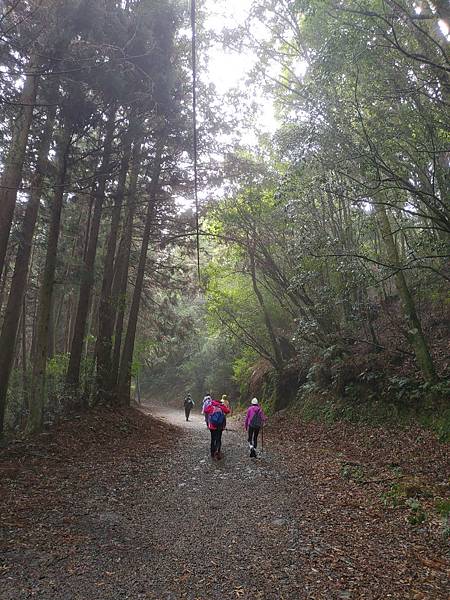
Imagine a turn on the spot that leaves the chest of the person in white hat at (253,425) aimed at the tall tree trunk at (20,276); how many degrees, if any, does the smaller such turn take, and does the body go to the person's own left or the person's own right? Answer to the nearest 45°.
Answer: approximately 90° to the person's own left

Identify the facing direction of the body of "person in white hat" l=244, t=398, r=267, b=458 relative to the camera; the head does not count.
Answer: away from the camera

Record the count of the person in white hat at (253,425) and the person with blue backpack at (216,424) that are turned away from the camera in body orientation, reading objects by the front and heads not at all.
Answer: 2

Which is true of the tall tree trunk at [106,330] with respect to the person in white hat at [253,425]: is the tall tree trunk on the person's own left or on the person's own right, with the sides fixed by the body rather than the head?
on the person's own left

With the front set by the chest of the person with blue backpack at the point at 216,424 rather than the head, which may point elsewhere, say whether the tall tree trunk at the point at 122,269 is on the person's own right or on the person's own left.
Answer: on the person's own left

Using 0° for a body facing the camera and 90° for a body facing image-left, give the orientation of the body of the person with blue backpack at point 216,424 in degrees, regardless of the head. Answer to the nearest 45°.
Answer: approximately 180°

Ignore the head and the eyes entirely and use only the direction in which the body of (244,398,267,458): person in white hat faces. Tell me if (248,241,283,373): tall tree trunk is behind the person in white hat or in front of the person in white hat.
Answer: in front

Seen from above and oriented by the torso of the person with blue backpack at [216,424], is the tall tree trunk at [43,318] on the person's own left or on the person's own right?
on the person's own left
